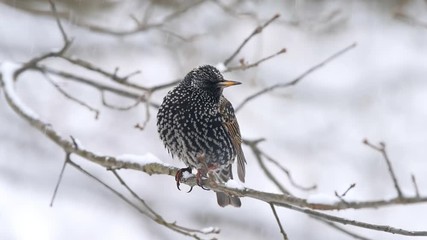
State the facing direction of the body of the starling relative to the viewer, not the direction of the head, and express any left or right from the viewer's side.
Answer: facing the viewer and to the left of the viewer

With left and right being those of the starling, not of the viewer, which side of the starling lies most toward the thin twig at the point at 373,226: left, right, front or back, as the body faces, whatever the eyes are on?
left
